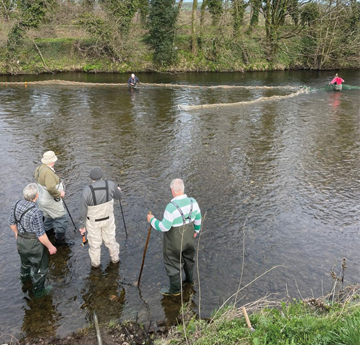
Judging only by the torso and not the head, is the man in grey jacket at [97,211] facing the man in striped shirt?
no

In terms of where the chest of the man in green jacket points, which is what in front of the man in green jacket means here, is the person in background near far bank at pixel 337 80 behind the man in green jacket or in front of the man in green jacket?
in front

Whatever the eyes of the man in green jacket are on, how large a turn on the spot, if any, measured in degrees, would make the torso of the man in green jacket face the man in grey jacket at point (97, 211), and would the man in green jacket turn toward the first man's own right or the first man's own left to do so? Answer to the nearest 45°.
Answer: approximately 45° to the first man's own right

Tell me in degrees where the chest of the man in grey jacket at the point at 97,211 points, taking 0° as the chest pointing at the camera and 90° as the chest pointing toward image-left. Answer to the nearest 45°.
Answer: approximately 180°

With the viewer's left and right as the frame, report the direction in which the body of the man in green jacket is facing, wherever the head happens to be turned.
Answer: facing to the right of the viewer
